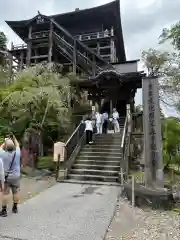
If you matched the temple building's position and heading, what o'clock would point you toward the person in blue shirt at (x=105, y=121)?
The person in blue shirt is roughly at 12 o'clock from the temple building.

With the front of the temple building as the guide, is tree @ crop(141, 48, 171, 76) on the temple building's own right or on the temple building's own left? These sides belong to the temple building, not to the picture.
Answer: on the temple building's own left

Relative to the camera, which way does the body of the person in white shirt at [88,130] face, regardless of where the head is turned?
away from the camera

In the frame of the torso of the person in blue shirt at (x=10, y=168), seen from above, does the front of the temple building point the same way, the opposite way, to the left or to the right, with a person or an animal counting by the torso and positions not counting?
the opposite way

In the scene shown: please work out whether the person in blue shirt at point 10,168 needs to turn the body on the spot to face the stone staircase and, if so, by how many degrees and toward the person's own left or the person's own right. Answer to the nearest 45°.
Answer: approximately 45° to the person's own right

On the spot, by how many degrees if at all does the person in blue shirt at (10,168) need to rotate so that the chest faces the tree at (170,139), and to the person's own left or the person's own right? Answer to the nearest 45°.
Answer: approximately 45° to the person's own right

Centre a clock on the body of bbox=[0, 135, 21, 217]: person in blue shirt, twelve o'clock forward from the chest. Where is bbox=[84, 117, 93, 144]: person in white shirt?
The person in white shirt is roughly at 1 o'clock from the person in blue shirt.

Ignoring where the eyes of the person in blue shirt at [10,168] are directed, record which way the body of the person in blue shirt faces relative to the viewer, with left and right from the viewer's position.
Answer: facing away from the viewer

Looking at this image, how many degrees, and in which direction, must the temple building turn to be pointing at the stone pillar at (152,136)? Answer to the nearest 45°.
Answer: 0° — it already faces it

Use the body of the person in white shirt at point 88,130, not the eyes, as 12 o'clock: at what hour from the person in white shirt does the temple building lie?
The temple building is roughly at 12 o'clock from the person in white shirt.

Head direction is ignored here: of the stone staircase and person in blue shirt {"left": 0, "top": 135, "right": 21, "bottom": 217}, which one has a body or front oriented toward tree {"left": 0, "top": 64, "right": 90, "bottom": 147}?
the person in blue shirt

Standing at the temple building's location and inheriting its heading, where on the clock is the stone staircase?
The stone staircase is roughly at 12 o'clock from the temple building.

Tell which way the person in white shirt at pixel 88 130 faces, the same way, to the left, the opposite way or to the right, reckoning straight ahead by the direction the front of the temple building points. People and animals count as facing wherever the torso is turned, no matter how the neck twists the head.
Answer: the opposite way

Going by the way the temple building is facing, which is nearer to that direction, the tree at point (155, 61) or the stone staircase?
the stone staircase
